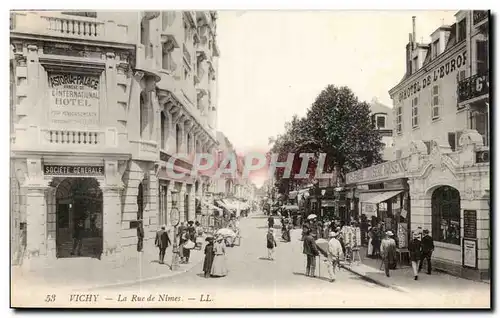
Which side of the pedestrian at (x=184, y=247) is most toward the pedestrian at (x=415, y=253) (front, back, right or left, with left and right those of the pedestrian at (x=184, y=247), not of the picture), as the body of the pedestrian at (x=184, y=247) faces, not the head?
left
